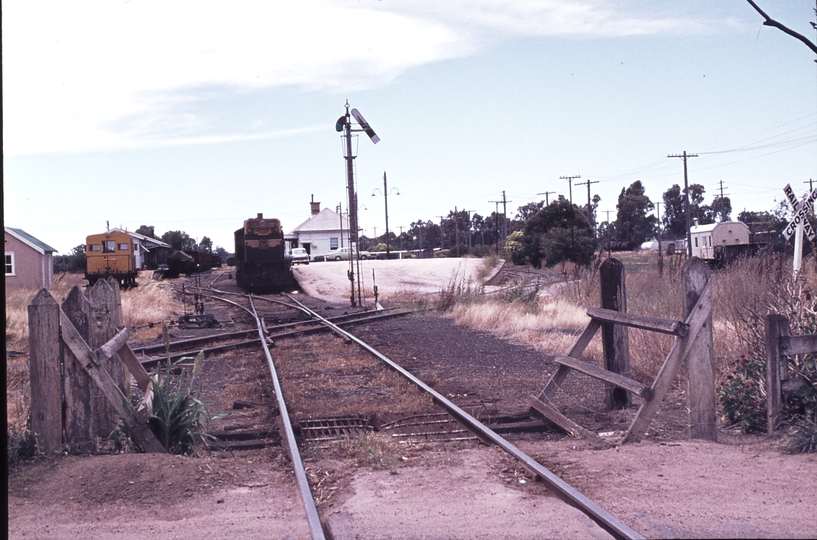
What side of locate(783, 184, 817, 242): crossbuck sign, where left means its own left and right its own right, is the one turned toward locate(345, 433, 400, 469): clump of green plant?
front

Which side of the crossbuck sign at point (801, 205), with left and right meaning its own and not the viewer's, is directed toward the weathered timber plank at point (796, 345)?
front

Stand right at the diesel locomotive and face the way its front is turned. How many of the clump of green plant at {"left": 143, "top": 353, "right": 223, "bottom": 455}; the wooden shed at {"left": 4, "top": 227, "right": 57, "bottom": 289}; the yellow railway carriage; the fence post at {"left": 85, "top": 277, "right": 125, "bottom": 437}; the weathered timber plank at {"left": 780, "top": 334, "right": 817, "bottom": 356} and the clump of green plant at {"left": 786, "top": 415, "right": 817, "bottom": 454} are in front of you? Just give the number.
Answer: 4

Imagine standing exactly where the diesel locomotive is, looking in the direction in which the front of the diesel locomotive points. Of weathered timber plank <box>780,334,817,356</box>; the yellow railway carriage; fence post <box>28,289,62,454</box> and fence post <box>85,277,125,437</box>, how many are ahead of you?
3

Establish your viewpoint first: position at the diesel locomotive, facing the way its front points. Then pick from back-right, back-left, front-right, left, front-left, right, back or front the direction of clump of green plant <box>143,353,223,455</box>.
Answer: front

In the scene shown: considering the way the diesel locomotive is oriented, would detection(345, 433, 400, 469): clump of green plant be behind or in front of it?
in front

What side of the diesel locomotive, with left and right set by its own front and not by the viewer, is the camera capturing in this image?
front

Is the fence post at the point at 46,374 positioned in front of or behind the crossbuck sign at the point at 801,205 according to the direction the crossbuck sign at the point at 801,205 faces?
in front

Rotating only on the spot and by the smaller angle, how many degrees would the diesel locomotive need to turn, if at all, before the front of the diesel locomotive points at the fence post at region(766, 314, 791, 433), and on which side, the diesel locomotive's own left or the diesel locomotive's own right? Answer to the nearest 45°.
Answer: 0° — it already faces it

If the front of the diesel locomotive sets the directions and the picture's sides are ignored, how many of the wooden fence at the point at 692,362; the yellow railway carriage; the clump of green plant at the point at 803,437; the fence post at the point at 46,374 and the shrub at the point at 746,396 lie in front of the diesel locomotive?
4

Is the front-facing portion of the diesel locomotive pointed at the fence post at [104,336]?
yes

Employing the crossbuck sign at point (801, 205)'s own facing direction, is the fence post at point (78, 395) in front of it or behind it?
in front

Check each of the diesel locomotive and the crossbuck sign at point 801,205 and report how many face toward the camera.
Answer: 2

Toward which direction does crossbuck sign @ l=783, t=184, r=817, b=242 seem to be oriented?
toward the camera

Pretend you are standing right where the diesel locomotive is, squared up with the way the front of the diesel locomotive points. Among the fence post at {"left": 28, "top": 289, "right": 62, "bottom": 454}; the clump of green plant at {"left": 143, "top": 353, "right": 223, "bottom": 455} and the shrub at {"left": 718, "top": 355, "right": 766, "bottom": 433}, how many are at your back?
0
